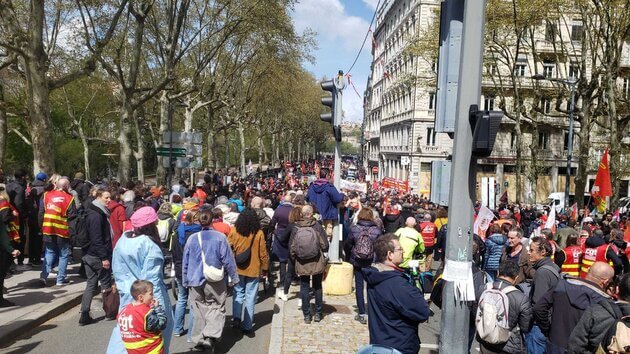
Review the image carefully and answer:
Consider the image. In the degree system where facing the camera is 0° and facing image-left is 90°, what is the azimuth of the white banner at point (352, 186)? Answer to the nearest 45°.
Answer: approximately 0°

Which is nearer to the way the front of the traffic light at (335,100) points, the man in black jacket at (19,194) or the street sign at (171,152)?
the man in black jacket

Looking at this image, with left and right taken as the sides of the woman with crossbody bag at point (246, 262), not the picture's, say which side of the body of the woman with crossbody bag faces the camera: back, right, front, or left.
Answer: back

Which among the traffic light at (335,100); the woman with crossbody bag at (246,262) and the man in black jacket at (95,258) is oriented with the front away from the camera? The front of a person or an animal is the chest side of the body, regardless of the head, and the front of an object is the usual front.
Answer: the woman with crossbody bag

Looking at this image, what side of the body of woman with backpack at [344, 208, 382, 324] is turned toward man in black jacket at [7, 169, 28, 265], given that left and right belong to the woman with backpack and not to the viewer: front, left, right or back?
left

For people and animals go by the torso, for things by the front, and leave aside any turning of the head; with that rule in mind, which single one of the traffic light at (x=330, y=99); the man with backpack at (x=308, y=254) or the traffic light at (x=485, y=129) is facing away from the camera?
the man with backpack

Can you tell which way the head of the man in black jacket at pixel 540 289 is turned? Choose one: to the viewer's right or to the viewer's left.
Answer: to the viewer's left

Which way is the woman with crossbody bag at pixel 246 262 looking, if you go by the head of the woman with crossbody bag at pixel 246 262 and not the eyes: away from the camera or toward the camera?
away from the camera

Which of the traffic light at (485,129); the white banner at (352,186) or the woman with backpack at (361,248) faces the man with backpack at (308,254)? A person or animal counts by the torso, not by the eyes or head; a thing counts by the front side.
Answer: the white banner
